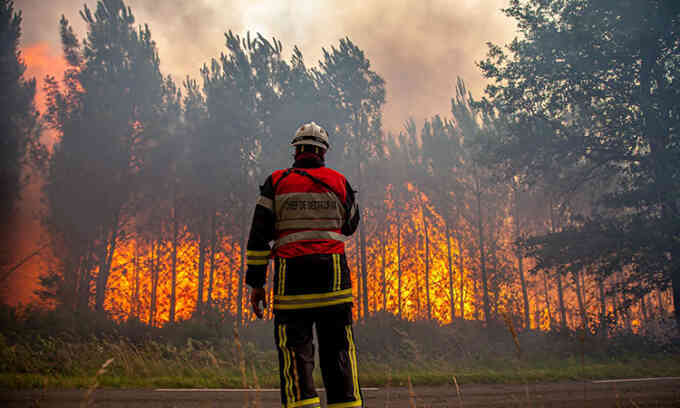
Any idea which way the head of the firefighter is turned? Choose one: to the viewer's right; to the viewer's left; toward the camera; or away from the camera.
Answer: away from the camera

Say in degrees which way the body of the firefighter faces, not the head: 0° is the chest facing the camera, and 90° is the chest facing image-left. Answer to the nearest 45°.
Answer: approximately 180°

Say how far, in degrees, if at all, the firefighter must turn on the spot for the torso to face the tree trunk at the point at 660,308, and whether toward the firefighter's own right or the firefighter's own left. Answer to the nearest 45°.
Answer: approximately 45° to the firefighter's own right

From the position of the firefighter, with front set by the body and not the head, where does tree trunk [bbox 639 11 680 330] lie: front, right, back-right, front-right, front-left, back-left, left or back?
front-right
